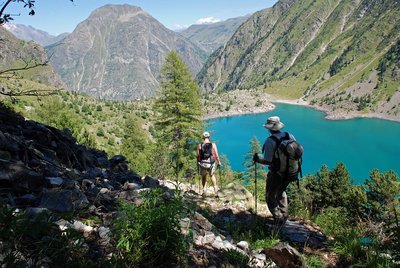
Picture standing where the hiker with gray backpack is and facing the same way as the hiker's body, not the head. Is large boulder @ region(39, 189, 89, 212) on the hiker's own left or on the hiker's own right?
on the hiker's own left

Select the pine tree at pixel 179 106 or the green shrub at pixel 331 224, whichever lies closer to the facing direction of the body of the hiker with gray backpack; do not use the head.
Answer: the pine tree

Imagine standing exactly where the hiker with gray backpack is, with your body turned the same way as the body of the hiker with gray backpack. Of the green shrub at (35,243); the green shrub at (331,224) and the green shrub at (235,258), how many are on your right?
1

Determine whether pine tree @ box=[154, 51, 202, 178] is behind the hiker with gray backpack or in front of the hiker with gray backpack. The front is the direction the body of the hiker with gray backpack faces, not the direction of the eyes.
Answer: in front

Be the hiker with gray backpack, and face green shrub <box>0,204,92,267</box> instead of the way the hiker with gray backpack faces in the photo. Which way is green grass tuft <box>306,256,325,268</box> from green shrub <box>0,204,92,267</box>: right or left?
left

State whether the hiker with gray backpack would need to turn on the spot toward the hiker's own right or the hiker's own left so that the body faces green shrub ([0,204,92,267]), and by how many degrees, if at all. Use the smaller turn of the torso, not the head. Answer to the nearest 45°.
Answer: approximately 90° to the hiker's own left

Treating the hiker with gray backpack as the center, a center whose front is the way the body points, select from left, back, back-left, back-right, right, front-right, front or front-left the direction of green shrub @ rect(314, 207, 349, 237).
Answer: right

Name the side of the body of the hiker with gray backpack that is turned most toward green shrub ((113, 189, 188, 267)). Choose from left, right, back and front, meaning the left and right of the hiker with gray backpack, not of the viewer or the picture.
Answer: left

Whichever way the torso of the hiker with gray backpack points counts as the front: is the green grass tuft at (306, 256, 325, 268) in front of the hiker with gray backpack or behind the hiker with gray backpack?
behind

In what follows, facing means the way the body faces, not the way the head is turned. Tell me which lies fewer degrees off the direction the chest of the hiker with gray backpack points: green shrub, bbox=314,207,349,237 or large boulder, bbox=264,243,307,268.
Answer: the green shrub

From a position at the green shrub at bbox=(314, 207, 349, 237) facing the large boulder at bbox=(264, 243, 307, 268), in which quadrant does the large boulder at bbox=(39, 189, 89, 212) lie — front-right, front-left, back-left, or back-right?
front-right

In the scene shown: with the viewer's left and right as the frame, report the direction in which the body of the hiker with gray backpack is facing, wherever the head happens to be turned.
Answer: facing away from the viewer and to the left of the viewer

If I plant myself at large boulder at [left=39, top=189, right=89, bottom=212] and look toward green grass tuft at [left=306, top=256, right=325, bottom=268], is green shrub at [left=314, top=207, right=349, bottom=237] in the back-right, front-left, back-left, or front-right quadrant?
front-left

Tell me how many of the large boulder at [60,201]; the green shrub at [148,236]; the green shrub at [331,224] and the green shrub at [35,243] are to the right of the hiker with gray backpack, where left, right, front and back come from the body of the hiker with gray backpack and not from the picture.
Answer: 1
